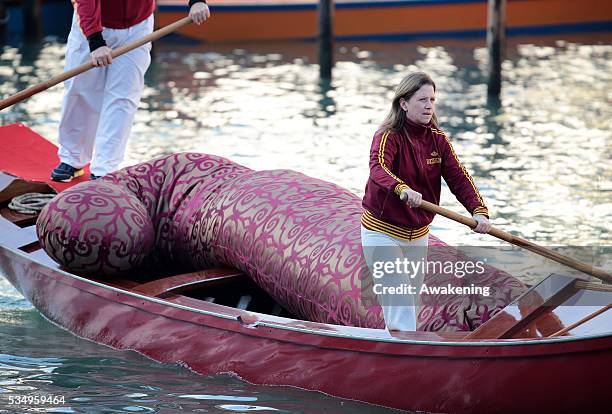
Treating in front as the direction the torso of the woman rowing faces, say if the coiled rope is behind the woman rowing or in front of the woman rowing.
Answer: behind

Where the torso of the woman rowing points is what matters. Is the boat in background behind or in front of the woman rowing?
behind

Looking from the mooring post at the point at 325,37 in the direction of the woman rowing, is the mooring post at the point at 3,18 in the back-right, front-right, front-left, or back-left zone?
back-right

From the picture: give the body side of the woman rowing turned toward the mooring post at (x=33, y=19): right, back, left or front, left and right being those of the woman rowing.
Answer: back

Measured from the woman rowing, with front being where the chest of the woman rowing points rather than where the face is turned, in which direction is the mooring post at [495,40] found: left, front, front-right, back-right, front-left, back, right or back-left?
back-left

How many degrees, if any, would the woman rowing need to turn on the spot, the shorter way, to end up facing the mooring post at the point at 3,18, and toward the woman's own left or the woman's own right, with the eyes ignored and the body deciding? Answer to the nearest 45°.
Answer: approximately 180°

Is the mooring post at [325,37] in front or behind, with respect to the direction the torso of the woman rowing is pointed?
behind

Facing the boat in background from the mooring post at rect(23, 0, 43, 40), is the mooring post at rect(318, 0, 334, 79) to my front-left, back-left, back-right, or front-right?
front-right
